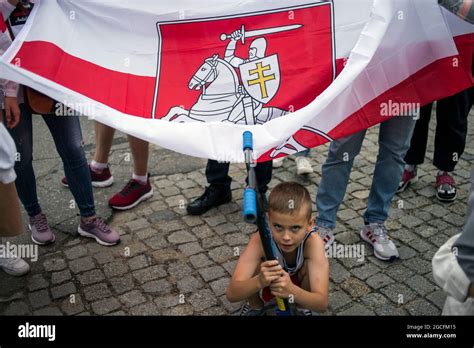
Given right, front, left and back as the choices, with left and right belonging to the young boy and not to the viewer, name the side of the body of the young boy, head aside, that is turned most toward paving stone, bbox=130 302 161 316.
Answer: right

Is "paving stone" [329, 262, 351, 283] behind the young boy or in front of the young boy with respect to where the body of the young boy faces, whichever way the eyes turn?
behind

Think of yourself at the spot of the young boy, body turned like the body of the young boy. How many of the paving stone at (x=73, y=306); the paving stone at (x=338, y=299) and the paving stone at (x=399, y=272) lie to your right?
1

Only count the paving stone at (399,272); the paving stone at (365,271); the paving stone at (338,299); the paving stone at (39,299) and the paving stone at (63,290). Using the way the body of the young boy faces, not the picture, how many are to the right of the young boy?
2

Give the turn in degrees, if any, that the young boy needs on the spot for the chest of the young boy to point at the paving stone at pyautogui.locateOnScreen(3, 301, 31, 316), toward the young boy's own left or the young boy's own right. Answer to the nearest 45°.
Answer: approximately 90° to the young boy's own right

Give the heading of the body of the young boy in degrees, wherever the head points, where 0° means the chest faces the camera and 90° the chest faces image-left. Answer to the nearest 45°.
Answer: approximately 0°

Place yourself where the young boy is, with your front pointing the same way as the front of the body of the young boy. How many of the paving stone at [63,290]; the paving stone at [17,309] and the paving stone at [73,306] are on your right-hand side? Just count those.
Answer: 3

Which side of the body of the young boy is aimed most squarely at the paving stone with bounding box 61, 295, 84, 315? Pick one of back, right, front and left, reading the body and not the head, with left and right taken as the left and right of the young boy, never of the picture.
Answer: right

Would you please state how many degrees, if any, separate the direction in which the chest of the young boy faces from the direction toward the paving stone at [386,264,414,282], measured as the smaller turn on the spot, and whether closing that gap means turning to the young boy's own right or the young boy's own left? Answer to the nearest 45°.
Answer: approximately 135° to the young boy's own left

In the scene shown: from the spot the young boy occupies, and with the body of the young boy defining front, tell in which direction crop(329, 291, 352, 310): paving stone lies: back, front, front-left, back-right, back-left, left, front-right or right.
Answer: back-left

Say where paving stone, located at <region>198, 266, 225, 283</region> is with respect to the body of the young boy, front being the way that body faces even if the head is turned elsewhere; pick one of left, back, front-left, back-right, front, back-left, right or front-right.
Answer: back-right
